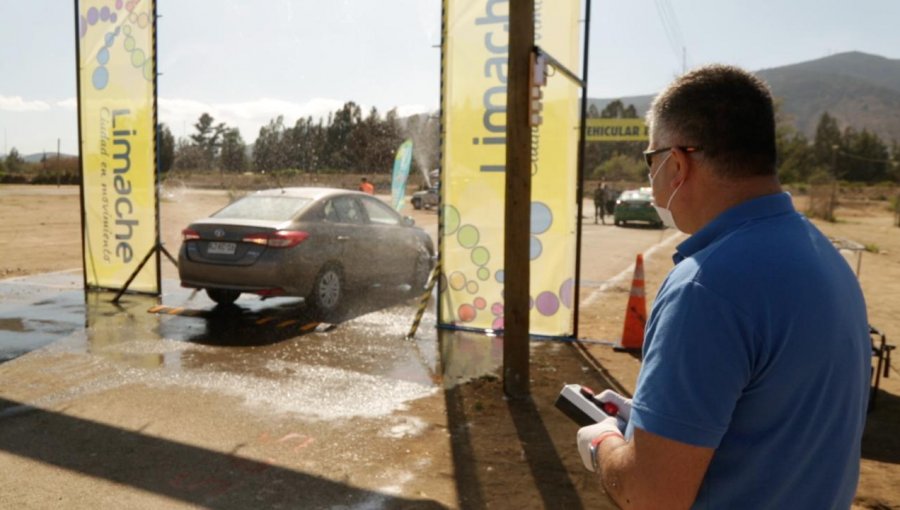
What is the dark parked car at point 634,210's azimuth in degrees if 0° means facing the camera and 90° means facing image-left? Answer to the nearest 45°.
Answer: approximately 0°

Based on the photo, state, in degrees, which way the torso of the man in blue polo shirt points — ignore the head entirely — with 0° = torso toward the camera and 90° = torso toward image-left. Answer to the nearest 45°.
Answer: approximately 135°

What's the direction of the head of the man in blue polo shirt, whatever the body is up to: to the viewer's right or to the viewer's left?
to the viewer's left

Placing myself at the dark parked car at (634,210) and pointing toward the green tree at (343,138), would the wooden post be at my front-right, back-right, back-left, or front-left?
back-left

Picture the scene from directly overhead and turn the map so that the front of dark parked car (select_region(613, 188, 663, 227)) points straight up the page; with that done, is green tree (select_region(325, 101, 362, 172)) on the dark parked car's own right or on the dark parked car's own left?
on the dark parked car's own right

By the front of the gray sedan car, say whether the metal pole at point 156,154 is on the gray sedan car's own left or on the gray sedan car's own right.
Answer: on the gray sedan car's own left

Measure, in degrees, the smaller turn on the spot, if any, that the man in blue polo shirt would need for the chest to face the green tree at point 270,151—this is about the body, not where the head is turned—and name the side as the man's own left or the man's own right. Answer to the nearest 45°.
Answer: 0° — they already face it

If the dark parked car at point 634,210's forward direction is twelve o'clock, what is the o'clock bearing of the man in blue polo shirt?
The man in blue polo shirt is roughly at 12 o'clock from the dark parked car.

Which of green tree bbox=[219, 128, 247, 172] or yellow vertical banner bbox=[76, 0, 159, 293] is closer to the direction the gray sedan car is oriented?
the green tree

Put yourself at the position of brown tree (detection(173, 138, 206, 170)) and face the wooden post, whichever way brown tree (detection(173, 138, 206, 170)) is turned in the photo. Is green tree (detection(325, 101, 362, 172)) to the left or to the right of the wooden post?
left

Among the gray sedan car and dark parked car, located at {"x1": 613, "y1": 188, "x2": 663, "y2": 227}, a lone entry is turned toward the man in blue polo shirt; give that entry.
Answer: the dark parked car

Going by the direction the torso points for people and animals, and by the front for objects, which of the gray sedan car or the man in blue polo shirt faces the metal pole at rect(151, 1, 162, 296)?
the man in blue polo shirt

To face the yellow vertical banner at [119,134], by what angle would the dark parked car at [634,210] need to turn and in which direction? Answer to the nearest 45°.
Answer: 0° — it already faces it

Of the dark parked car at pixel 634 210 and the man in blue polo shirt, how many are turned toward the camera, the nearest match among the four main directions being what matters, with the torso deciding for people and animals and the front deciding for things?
1
